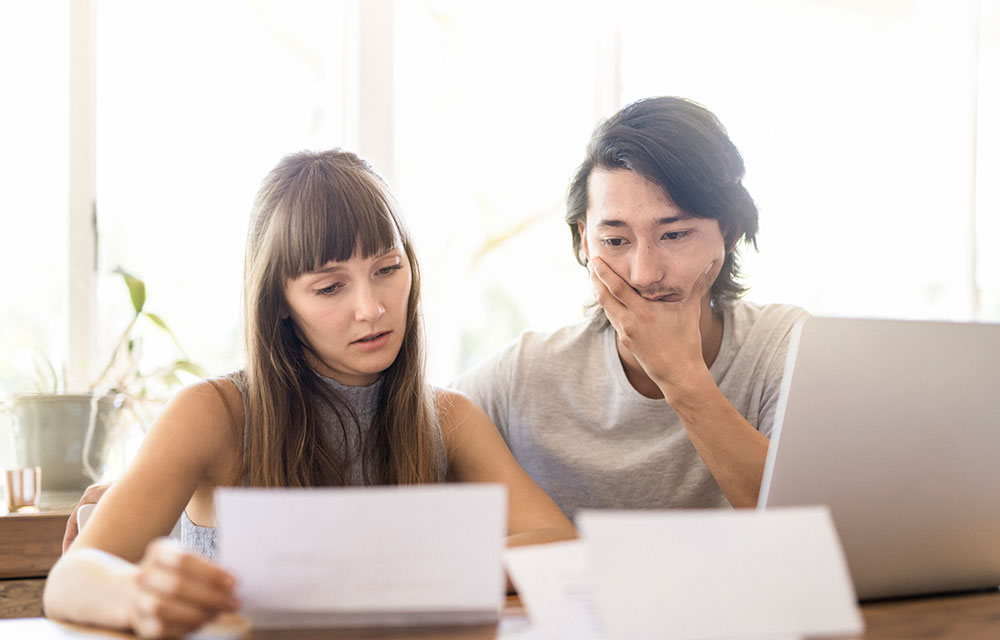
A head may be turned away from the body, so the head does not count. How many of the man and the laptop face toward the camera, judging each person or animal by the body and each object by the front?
1

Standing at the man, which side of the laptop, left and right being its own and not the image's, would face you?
front

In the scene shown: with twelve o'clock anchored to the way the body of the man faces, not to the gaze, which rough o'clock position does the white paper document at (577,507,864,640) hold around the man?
The white paper document is roughly at 12 o'clock from the man.

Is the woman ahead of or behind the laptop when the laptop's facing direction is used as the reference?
ahead

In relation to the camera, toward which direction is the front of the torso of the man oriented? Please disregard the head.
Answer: toward the camera

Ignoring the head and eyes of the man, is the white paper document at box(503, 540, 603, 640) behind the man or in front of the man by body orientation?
in front

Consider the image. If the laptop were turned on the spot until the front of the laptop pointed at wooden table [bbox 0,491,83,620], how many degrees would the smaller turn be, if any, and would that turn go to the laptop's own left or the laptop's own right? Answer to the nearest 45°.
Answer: approximately 45° to the laptop's own left

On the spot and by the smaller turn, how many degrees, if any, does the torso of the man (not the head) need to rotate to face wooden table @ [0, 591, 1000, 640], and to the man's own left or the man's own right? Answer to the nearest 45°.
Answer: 0° — they already face it

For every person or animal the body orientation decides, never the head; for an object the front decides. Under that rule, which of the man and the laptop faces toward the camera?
the man

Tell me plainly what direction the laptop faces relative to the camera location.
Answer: facing away from the viewer and to the left of the viewer

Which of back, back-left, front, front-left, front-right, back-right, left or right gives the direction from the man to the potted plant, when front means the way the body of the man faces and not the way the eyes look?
right
